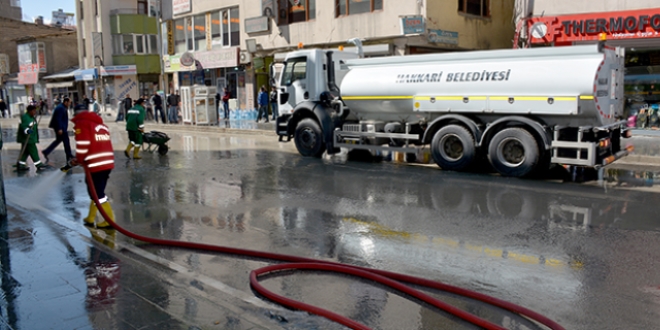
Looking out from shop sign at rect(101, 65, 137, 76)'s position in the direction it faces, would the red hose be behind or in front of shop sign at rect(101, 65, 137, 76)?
in front

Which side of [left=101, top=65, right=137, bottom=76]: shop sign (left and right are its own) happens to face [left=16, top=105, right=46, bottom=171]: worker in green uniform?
front

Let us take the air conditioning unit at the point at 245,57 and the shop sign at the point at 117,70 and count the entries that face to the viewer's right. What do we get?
0

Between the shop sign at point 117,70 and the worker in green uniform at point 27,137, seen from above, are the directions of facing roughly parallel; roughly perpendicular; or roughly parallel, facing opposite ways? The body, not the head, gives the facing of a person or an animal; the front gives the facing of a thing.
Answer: roughly perpendicular

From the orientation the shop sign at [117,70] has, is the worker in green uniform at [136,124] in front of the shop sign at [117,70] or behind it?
in front

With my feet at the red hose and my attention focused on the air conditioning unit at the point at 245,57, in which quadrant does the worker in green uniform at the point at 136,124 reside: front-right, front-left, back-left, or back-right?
front-left

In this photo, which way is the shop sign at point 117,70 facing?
toward the camera

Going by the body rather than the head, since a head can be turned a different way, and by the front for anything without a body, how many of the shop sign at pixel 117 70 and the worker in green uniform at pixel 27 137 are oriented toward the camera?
1

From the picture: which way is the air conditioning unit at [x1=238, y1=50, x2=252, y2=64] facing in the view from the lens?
facing the viewer and to the left of the viewer
